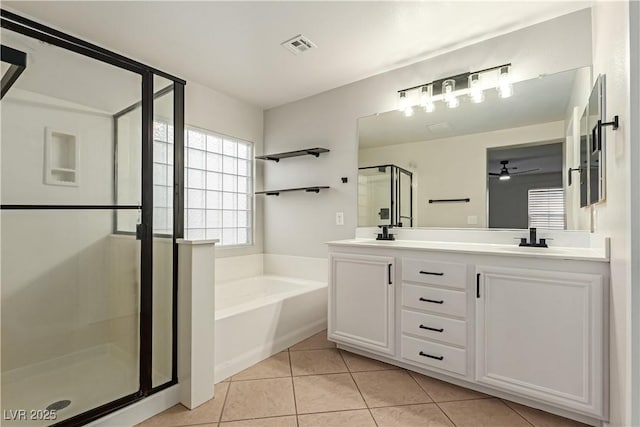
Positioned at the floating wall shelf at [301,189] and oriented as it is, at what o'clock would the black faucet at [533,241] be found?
The black faucet is roughly at 9 o'clock from the floating wall shelf.

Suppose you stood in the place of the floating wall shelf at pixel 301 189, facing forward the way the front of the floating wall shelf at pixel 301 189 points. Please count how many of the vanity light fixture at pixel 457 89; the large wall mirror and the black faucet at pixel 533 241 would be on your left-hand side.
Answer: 3

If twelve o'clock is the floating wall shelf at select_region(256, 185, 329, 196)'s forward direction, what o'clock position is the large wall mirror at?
The large wall mirror is roughly at 9 o'clock from the floating wall shelf.

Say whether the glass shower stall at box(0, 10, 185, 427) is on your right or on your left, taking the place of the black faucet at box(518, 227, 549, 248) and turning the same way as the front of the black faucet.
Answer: on your right

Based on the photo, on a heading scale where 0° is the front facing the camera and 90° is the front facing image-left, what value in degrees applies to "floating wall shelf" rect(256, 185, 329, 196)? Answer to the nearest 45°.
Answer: approximately 45°

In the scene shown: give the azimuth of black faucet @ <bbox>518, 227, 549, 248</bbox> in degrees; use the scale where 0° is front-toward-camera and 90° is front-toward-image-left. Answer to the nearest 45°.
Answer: approximately 0°

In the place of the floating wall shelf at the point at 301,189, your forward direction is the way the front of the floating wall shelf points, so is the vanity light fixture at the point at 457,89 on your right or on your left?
on your left
